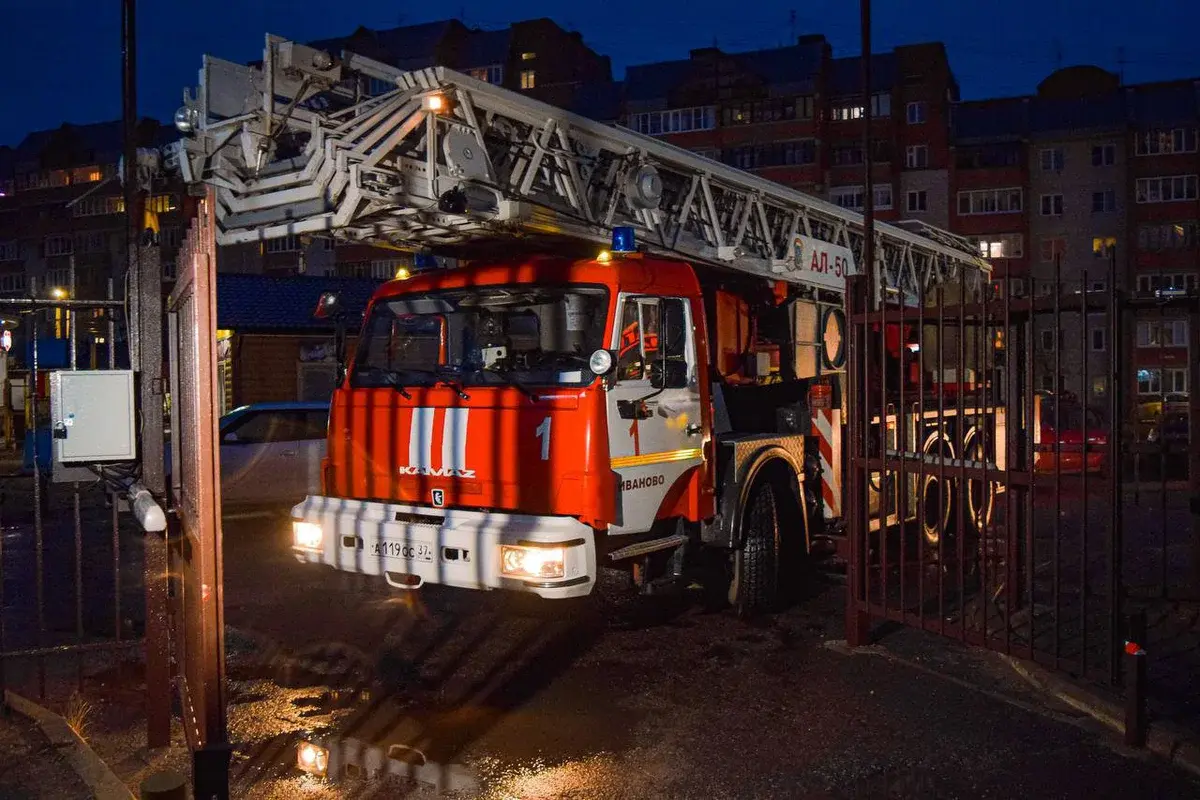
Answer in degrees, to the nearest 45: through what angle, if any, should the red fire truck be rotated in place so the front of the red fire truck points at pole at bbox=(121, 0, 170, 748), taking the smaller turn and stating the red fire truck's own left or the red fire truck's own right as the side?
0° — it already faces it

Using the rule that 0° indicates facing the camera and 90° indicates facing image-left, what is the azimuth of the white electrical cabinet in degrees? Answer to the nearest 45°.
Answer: approximately 0°

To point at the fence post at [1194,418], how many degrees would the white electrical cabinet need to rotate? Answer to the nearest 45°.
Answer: approximately 90° to its left

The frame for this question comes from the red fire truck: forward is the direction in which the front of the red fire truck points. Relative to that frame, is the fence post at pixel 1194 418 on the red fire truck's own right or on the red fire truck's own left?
on the red fire truck's own left

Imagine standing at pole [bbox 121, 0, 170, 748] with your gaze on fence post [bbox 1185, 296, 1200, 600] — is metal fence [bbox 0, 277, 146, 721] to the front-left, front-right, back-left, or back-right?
back-left

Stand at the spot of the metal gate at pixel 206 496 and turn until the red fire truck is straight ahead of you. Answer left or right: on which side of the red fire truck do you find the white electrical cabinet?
left

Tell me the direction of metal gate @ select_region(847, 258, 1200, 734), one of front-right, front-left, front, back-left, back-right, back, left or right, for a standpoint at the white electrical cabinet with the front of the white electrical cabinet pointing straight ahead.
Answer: left
